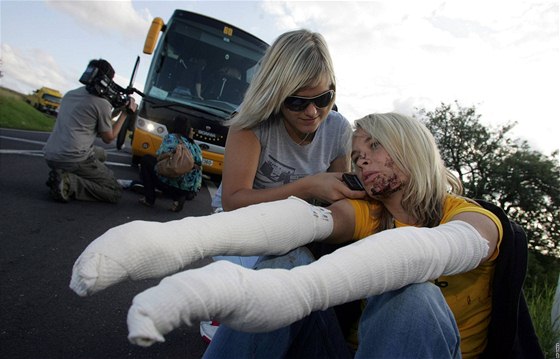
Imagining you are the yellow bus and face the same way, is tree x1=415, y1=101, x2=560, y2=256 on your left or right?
on your left

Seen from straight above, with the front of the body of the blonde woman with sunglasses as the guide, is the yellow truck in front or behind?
behind

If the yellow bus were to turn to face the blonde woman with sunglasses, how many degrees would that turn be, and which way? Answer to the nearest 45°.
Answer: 0° — it already faces them

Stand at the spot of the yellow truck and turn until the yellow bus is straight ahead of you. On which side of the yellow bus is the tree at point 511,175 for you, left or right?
left

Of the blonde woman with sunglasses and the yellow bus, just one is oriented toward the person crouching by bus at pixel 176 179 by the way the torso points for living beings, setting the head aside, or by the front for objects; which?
the yellow bus

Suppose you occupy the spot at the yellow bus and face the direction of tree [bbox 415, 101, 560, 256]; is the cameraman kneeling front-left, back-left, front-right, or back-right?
back-right

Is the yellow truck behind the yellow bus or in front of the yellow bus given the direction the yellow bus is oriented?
behind

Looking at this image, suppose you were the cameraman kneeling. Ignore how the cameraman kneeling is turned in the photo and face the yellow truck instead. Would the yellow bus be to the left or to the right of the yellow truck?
right
